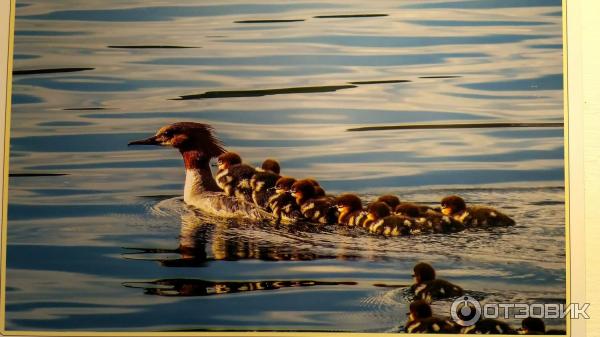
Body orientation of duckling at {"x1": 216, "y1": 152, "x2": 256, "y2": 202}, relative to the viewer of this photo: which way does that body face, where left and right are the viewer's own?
facing to the left of the viewer

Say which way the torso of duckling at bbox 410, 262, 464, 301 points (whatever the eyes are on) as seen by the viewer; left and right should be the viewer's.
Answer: facing to the left of the viewer

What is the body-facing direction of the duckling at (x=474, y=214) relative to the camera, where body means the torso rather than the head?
to the viewer's left

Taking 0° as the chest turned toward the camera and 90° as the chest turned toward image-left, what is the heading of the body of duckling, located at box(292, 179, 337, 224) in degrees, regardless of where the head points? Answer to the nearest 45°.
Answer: approximately 90°

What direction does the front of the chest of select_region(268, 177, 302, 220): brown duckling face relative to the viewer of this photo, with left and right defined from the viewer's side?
facing to the left of the viewer

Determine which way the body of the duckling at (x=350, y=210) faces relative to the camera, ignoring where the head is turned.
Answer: to the viewer's left

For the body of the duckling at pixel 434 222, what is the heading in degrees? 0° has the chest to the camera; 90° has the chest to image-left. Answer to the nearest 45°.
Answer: approximately 90°

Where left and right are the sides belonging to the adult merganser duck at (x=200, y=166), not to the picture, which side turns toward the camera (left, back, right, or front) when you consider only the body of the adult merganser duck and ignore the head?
left
